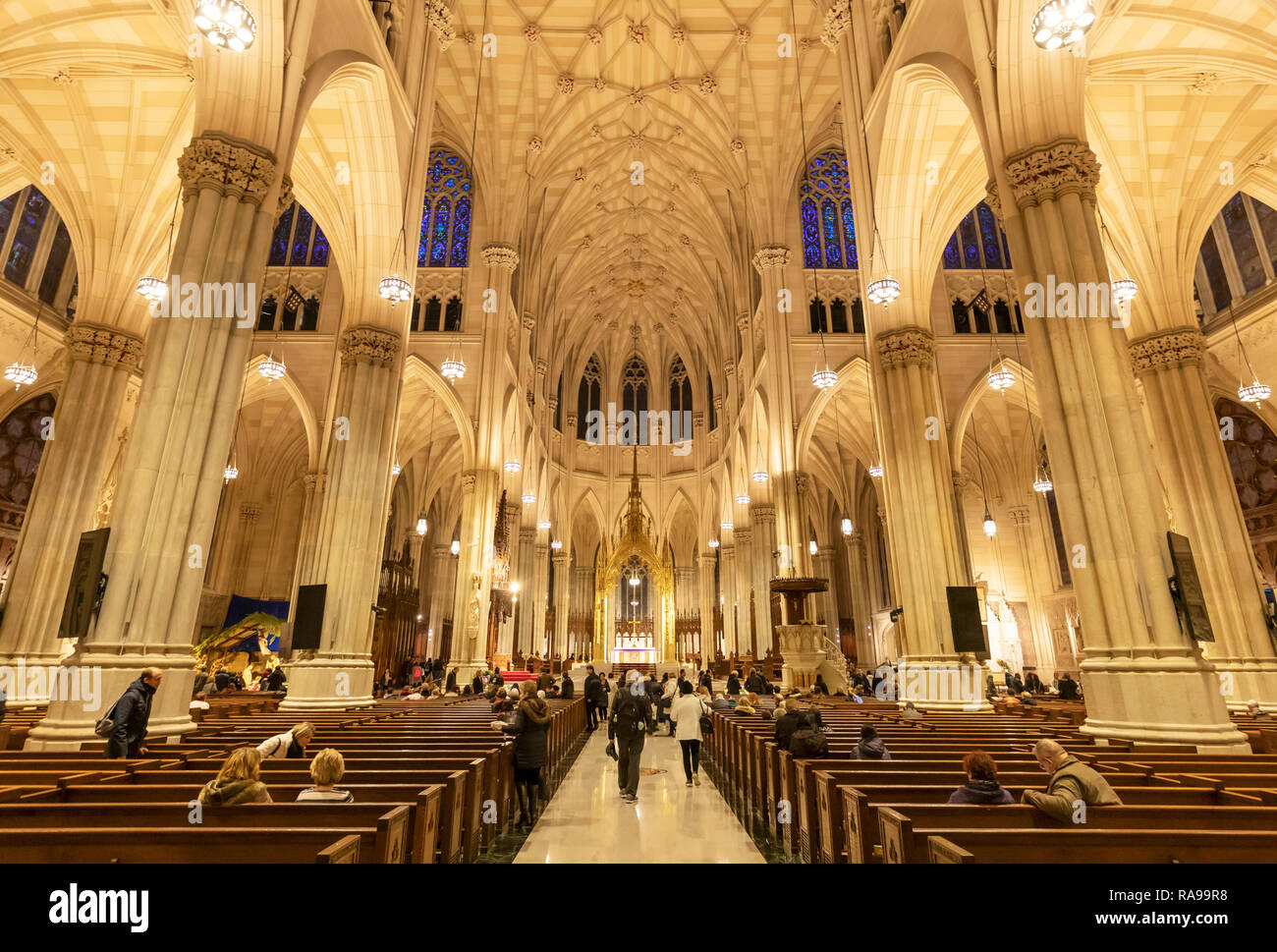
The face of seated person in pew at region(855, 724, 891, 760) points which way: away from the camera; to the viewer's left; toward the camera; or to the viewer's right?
away from the camera

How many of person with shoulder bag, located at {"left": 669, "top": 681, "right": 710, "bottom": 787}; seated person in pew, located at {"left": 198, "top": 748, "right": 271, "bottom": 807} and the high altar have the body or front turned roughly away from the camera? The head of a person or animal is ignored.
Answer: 2

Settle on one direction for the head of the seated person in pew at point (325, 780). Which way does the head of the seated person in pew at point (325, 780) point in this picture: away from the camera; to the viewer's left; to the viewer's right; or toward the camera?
away from the camera

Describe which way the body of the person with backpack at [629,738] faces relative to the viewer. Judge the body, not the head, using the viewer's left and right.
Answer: facing away from the viewer

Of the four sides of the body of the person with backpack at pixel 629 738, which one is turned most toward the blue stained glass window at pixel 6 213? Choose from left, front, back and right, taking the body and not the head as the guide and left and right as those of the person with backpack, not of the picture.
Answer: left

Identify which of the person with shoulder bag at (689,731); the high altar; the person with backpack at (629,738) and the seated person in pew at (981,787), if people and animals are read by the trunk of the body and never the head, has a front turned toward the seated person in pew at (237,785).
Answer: the high altar

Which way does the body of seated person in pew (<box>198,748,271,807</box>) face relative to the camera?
away from the camera

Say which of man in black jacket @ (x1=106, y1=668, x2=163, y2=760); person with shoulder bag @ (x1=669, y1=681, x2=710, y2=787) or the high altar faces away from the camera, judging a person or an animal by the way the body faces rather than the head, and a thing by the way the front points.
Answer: the person with shoulder bag

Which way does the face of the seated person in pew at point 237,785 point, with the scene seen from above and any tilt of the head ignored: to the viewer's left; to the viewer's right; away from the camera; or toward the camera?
away from the camera

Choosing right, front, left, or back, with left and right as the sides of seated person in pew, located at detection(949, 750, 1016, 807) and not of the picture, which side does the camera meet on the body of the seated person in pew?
back

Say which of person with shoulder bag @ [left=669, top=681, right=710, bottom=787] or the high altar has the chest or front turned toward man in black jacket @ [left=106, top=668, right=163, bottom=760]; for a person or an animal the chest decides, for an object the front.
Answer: the high altar

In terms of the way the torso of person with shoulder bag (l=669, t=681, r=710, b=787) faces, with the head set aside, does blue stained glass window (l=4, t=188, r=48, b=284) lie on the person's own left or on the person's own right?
on the person's own left

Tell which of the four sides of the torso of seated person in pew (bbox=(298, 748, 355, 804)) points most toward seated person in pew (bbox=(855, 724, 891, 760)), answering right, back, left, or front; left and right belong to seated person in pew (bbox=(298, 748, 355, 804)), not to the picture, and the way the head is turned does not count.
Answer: right

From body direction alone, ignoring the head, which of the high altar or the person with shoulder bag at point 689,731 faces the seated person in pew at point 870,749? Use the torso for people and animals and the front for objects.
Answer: the high altar

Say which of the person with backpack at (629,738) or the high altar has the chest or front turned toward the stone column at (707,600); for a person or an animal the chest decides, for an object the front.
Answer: the person with backpack
